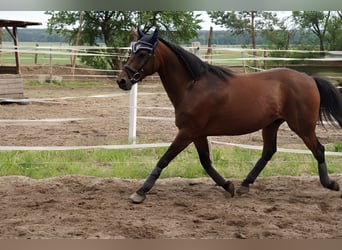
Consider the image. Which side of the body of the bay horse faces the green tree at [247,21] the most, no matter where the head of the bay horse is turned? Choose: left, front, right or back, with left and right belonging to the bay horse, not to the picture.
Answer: right

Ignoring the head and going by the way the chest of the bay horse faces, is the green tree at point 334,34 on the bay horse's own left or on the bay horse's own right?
on the bay horse's own right

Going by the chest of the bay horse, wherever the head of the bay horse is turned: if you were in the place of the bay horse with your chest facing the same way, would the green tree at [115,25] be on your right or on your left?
on your right

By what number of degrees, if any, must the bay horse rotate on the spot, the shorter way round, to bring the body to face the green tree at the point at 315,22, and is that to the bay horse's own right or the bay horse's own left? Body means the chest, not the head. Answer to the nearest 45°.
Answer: approximately 90° to the bay horse's own right

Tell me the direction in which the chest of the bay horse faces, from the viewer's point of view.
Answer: to the viewer's left
